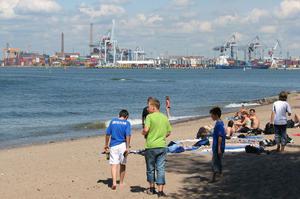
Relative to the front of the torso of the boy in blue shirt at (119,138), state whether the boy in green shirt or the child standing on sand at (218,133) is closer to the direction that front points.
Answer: the child standing on sand

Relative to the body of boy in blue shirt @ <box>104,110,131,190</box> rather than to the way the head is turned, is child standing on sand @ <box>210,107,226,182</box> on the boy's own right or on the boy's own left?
on the boy's own right

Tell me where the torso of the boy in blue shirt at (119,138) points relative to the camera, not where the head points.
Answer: away from the camera

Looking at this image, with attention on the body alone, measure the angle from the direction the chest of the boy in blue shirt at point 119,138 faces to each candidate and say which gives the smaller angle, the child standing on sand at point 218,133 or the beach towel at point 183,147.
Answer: the beach towel

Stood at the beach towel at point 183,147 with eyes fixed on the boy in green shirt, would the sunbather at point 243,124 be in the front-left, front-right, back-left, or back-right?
back-left

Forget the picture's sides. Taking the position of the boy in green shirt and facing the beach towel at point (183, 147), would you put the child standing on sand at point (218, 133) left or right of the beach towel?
right
